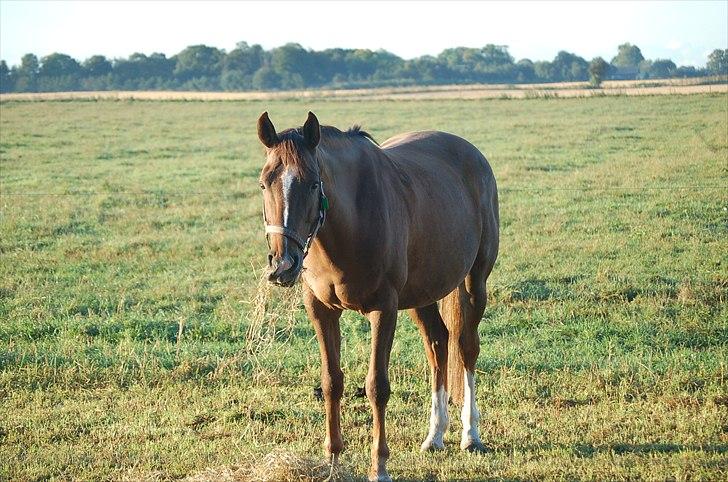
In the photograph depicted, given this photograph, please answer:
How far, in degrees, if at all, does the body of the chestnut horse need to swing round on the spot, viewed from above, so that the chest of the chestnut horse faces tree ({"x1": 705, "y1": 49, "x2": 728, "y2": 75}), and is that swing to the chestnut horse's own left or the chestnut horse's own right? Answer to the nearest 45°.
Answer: approximately 180°

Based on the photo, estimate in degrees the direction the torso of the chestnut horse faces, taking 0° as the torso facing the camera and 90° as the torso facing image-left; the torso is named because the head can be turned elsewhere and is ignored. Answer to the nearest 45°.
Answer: approximately 45°
